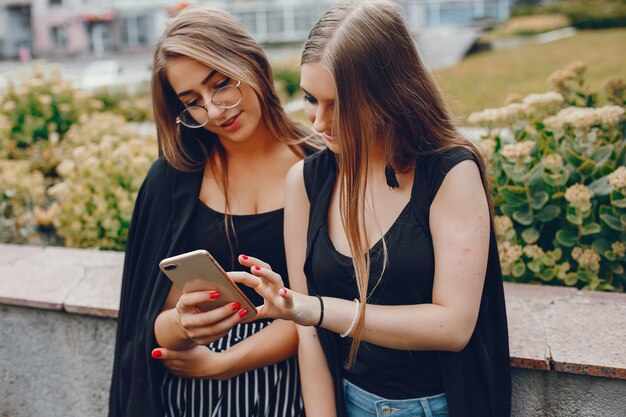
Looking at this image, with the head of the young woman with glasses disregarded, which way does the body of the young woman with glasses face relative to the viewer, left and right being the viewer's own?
facing the viewer

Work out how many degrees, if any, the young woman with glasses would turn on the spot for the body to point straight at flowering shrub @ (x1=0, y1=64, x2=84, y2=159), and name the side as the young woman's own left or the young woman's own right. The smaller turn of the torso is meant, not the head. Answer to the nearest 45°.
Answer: approximately 180°

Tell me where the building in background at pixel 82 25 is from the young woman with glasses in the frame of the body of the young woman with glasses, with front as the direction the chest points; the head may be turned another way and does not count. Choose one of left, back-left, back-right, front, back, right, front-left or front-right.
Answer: back

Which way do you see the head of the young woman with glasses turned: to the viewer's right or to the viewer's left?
to the viewer's right

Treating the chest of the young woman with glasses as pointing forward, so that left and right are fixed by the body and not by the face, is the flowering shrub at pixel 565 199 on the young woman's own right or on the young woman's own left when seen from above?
on the young woman's own left
